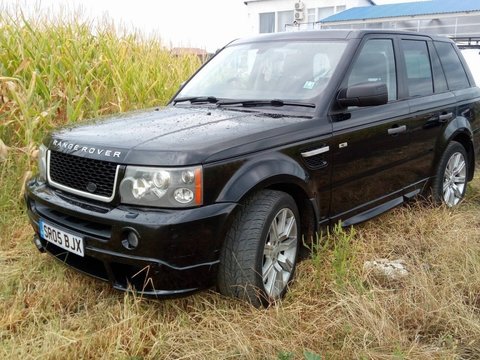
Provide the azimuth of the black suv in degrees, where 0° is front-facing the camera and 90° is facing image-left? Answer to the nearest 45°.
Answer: approximately 45°

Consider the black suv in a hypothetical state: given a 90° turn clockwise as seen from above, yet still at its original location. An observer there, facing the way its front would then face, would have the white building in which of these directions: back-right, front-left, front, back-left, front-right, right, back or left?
front-right

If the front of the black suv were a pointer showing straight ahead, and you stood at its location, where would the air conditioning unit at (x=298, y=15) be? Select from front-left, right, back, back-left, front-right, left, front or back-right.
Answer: back-right
